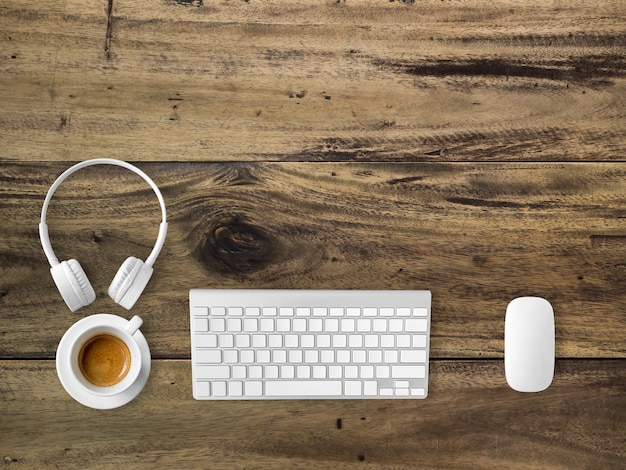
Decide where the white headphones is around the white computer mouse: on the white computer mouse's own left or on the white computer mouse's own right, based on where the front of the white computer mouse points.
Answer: on the white computer mouse's own left

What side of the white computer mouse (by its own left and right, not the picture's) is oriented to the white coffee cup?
left

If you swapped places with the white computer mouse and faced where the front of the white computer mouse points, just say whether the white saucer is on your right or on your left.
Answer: on your left

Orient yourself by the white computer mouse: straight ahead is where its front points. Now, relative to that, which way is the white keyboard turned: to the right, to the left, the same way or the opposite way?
the opposite way

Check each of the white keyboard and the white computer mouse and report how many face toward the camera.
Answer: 1

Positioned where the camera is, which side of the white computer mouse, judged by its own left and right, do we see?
back

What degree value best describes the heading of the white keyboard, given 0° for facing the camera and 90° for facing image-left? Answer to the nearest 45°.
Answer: approximately 0°

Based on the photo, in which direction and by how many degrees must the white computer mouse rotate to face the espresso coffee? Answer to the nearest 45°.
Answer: approximately 90° to its left

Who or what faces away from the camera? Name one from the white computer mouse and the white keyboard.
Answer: the white computer mouse
